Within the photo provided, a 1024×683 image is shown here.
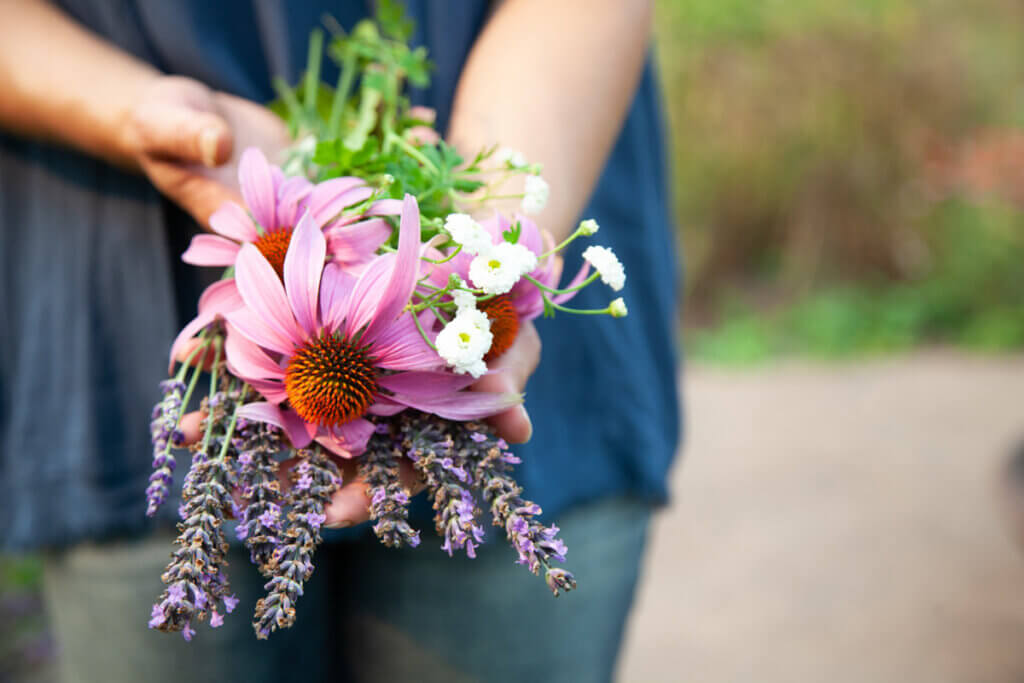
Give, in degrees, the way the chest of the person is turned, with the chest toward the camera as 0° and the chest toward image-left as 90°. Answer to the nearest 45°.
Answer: approximately 0°
